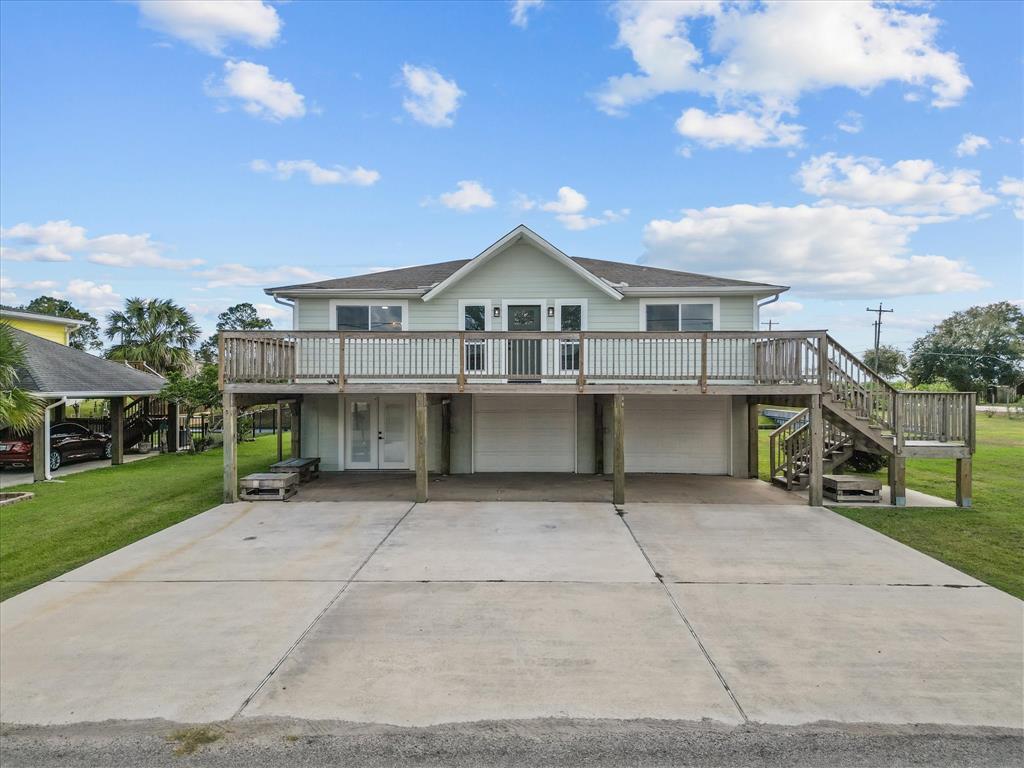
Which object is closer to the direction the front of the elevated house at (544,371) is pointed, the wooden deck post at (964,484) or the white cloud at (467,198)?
the wooden deck post

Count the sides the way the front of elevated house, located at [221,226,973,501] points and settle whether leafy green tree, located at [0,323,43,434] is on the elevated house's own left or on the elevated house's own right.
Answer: on the elevated house's own right

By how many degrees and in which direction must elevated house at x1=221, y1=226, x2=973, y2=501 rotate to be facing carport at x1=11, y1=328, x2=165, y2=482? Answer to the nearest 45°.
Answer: approximately 90° to its right

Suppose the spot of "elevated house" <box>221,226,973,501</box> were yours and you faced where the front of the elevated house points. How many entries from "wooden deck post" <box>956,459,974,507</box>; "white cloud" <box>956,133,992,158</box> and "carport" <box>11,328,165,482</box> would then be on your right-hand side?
1

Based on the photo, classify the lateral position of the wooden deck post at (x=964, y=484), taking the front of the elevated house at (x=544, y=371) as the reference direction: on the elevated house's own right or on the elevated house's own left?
on the elevated house's own left

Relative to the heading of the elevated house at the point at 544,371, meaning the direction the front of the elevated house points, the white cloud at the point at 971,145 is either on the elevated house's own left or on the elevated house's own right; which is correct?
on the elevated house's own left

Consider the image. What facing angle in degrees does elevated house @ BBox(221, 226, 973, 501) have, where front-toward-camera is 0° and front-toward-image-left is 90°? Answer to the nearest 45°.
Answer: approximately 0°

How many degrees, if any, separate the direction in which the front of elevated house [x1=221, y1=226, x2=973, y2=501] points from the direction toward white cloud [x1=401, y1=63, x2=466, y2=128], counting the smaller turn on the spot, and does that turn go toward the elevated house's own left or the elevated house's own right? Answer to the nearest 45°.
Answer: approximately 135° to the elevated house's own right

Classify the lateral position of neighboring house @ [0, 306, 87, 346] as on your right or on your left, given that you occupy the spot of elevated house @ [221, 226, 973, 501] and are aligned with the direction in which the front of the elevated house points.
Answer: on your right
